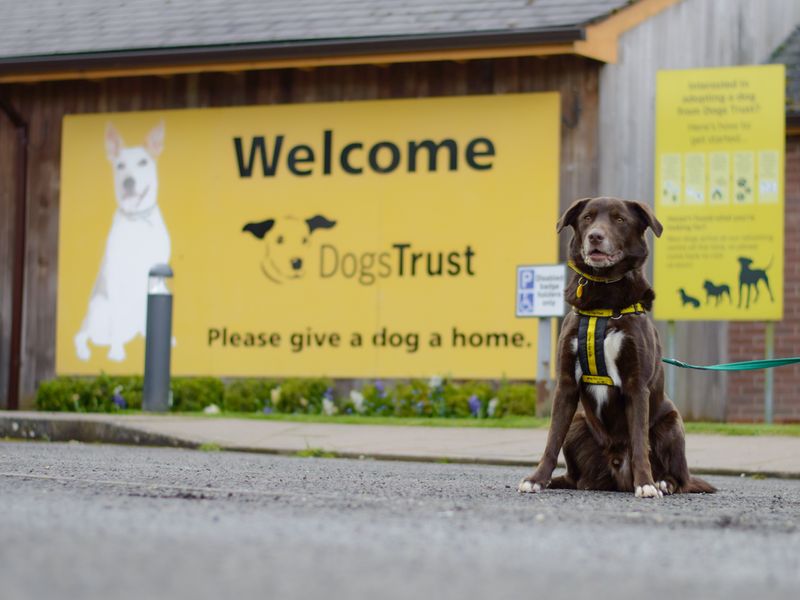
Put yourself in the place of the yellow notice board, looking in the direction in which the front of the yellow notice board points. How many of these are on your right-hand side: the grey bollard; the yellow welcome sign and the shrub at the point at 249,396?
3

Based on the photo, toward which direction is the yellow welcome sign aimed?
toward the camera

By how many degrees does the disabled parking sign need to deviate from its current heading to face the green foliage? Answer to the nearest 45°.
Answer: approximately 135° to its right

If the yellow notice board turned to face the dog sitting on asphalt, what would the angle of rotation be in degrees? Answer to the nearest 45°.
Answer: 0° — it already faces it

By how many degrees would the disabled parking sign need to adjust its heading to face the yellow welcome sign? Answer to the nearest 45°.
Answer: approximately 135° to its right

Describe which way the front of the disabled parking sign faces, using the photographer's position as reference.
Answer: facing the viewer

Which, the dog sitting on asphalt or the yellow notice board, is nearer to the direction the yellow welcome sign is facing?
the dog sitting on asphalt

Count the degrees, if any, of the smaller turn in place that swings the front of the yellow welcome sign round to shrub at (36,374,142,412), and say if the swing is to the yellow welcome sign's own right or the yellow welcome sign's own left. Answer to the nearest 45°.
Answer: approximately 90° to the yellow welcome sign's own right

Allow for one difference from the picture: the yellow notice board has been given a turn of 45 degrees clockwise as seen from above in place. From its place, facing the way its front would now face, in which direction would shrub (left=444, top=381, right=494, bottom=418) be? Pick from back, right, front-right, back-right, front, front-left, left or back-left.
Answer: front-right

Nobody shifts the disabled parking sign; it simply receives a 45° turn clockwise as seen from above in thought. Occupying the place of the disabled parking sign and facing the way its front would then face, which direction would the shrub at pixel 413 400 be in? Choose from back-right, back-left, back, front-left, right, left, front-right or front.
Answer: right

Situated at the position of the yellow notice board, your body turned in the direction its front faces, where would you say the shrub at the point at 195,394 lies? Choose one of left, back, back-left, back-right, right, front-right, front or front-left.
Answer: right
